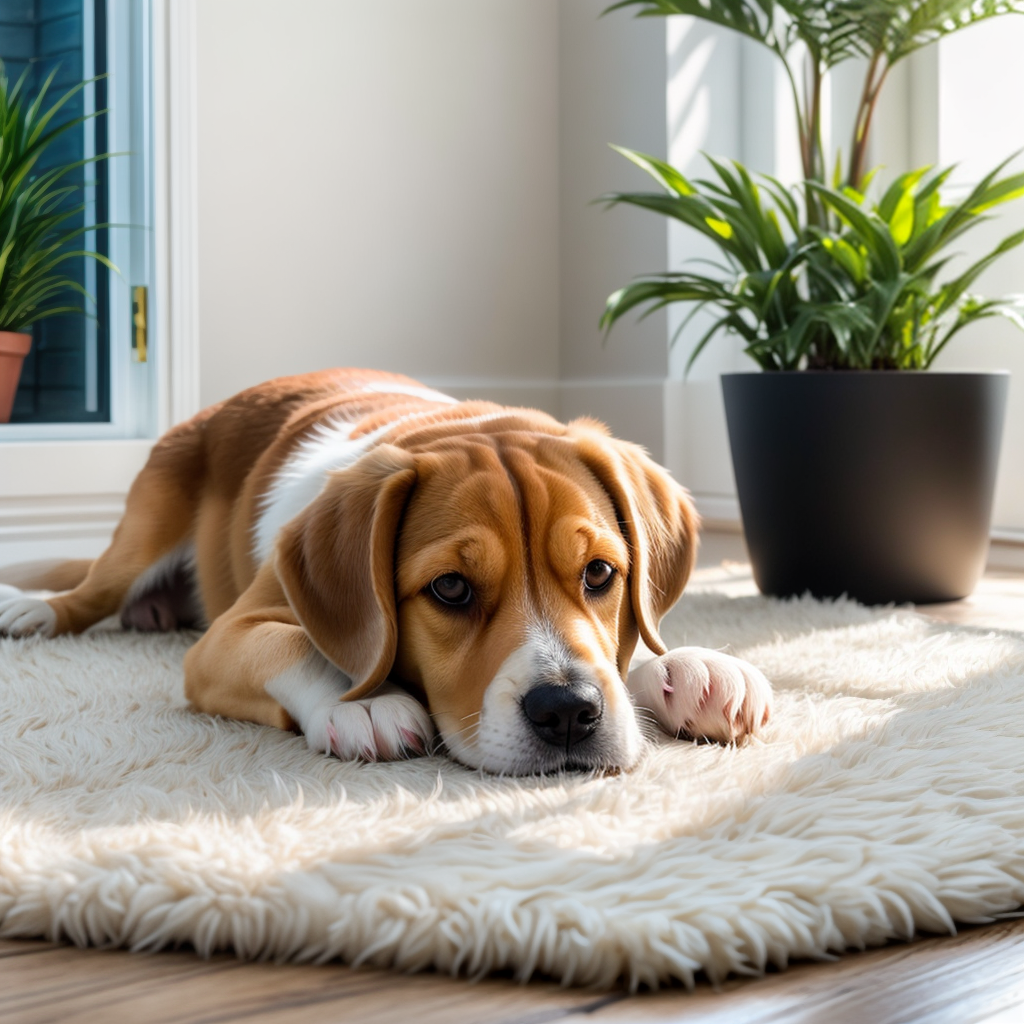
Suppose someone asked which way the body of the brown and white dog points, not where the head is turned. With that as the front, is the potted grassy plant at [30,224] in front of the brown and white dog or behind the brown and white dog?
behind

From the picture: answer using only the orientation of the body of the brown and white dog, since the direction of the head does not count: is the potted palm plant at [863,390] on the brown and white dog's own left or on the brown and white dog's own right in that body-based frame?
on the brown and white dog's own left

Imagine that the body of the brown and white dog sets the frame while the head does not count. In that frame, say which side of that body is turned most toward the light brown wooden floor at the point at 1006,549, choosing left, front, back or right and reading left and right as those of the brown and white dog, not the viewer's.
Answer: left

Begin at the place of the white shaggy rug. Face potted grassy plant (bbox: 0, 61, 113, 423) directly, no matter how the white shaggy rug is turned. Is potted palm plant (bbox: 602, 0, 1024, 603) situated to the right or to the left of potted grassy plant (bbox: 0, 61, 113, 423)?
right

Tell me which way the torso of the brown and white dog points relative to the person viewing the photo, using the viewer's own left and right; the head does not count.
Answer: facing the viewer and to the right of the viewer

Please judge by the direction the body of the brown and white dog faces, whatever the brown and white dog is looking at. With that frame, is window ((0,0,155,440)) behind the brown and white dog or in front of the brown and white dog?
behind
